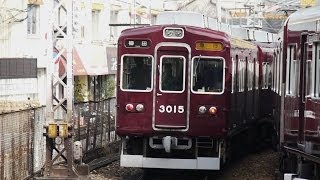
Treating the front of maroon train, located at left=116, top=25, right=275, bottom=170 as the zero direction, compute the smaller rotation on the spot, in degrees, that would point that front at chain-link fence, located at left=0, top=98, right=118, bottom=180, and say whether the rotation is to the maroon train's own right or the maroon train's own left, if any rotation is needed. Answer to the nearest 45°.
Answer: approximately 90° to the maroon train's own right

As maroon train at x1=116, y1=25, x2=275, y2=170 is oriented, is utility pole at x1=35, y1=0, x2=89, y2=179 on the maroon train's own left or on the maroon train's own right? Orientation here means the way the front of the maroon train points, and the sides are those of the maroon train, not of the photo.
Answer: on the maroon train's own right

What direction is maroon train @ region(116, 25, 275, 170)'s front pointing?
toward the camera

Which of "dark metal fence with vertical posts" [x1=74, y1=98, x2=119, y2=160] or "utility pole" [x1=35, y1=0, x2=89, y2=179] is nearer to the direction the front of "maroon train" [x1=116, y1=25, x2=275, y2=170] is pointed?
the utility pole
